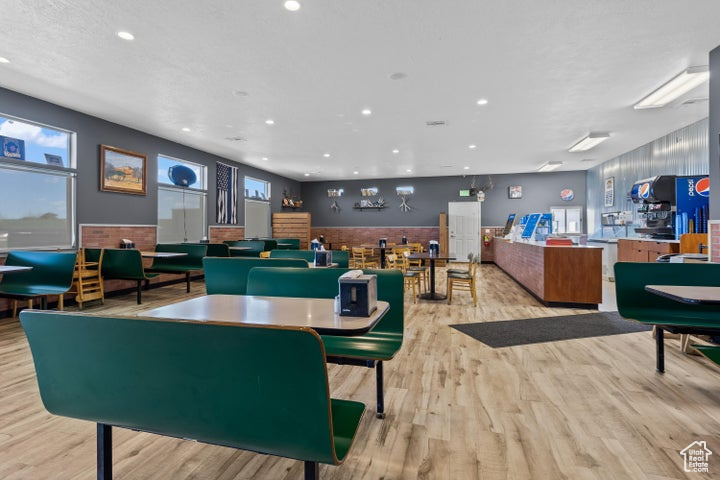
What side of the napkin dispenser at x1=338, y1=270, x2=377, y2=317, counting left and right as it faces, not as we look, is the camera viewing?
front

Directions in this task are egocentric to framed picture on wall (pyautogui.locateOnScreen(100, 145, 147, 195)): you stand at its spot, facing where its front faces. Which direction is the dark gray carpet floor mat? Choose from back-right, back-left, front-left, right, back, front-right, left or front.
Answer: front

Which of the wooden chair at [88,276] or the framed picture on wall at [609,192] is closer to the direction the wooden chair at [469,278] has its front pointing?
the wooden chair

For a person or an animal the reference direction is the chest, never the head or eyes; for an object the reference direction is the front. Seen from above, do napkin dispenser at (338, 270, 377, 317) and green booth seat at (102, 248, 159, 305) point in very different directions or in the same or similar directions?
very different directions

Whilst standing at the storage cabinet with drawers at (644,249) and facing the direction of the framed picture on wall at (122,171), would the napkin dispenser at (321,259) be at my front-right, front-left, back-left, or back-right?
front-left

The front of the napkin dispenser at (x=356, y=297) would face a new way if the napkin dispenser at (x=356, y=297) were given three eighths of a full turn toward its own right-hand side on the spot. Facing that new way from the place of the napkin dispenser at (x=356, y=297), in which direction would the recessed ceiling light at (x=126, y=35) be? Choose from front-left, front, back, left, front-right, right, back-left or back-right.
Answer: front

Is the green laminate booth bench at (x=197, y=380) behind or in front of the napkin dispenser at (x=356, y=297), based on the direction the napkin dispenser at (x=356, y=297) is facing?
in front

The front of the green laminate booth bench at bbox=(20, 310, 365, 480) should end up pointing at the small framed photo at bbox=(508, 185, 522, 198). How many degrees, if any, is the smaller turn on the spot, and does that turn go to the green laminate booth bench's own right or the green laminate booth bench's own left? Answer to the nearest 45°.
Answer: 0° — it already faces it

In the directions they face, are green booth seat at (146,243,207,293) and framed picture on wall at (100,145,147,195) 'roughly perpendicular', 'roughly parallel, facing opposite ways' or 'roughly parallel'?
roughly perpendicular

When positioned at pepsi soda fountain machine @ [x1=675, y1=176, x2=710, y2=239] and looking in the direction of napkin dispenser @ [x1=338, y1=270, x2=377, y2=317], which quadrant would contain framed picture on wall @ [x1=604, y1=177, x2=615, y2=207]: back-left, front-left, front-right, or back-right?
back-right

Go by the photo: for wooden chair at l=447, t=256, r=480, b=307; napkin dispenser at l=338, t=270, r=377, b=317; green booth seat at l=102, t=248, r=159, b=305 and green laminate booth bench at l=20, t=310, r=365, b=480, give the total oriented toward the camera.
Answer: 1

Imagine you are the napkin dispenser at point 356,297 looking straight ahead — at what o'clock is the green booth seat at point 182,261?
The green booth seat is roughly at 5 o'clock from the napkin dispenser.

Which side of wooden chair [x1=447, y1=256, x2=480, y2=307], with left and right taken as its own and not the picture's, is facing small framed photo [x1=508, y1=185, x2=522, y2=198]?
right

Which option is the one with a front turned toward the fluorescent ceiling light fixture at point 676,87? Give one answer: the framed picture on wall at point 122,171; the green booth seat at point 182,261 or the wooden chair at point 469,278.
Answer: the framed picture on wall

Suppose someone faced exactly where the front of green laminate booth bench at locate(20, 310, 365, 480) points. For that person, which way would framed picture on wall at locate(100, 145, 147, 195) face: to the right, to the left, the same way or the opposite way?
to the right

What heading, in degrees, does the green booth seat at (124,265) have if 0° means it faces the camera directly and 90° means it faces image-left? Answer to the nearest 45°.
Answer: approximately 225°
